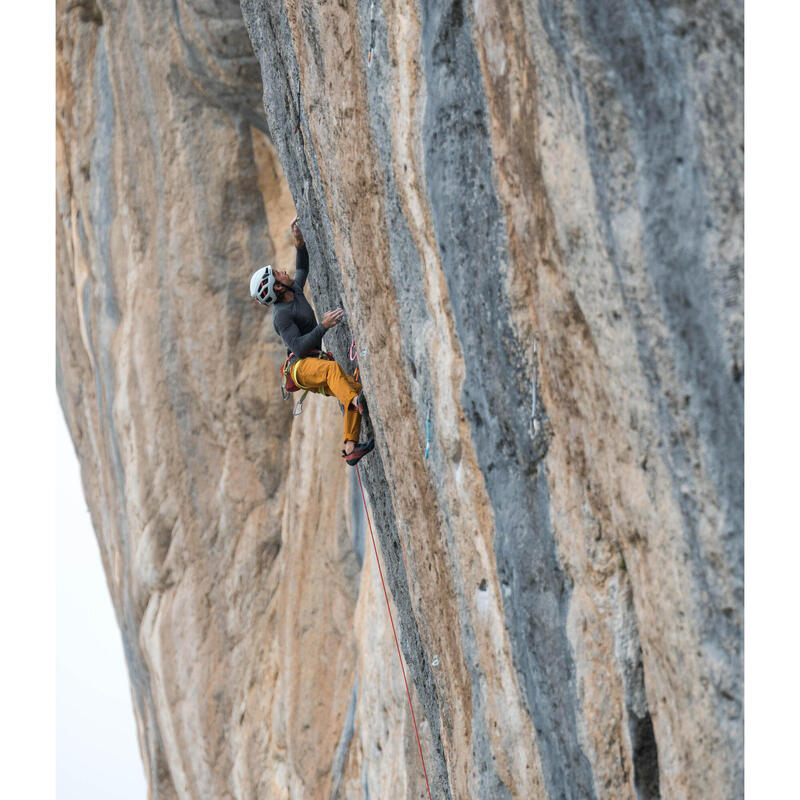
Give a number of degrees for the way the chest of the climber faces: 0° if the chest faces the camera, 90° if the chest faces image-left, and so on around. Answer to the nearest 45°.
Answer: approximately 270°

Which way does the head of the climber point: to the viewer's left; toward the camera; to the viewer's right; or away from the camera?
to the viewer's right
